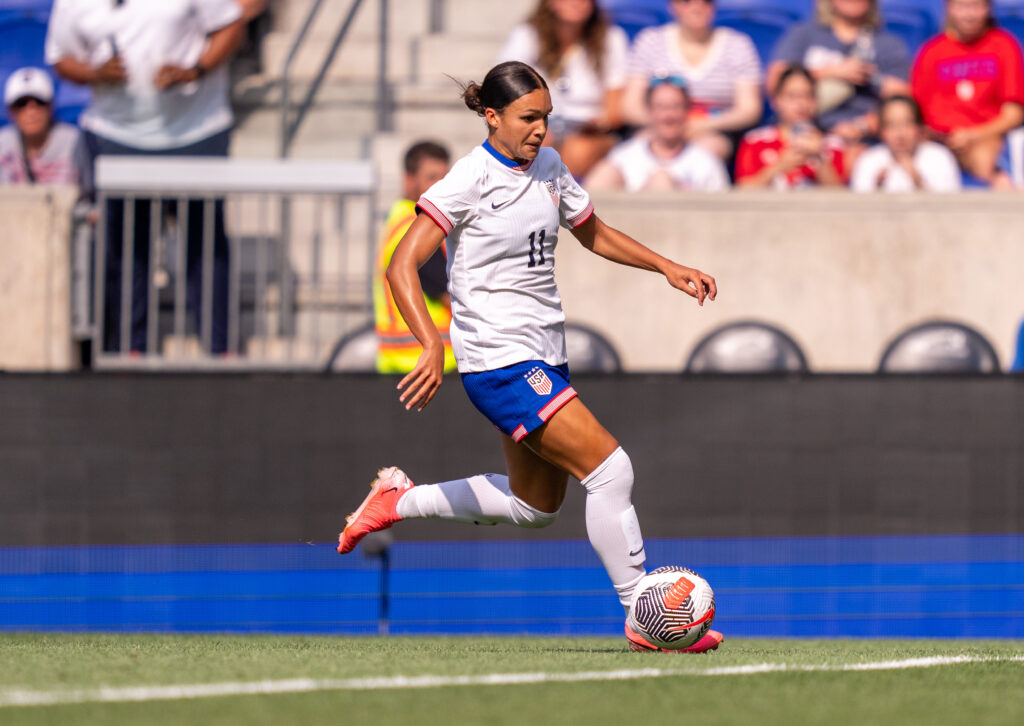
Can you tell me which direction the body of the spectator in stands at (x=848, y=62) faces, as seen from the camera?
toward the camera

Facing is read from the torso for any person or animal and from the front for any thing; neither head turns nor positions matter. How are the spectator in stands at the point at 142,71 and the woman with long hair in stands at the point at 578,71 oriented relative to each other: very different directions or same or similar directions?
same or similar directions

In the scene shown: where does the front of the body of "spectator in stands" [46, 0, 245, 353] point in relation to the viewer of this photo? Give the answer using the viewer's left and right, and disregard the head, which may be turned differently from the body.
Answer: facing the viewer

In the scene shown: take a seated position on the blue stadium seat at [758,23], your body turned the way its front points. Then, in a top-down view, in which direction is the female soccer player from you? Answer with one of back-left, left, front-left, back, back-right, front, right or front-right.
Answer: front

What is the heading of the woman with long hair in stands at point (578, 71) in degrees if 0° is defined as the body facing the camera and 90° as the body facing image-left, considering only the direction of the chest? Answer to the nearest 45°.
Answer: approximately 0°

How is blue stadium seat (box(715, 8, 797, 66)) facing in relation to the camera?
toward the camera

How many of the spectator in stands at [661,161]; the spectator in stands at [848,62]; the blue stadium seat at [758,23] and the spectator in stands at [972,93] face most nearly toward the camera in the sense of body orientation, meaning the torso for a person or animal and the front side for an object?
4

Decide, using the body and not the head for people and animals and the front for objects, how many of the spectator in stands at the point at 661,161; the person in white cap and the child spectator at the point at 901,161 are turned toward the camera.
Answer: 3

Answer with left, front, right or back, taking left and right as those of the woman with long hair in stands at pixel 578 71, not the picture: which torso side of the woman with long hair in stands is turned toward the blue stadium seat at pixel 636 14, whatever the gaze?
back

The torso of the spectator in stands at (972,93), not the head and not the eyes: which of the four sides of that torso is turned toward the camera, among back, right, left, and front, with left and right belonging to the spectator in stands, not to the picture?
front

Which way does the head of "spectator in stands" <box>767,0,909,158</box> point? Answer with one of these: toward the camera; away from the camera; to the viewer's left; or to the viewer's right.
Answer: toward the camera

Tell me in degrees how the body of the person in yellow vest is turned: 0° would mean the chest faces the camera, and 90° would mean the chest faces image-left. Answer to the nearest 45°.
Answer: approximately 315°

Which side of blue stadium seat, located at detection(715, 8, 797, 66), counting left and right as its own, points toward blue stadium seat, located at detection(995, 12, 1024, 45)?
left

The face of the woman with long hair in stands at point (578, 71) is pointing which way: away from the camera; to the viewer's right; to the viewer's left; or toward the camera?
toward the camera

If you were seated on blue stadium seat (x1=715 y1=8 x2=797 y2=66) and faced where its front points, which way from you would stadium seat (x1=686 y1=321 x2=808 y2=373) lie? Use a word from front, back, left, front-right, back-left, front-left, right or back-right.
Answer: front

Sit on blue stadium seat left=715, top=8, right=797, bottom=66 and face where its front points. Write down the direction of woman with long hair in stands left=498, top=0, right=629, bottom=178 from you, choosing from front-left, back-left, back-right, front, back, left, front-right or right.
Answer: front-right

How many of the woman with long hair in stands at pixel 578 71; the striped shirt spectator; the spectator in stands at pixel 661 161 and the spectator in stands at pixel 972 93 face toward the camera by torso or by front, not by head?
4

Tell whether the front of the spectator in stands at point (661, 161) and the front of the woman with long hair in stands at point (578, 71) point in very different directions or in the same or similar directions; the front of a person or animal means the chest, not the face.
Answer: same or similar directions
